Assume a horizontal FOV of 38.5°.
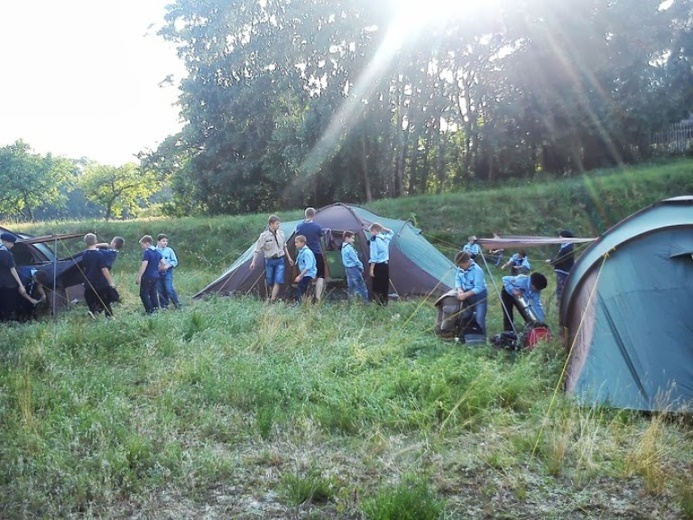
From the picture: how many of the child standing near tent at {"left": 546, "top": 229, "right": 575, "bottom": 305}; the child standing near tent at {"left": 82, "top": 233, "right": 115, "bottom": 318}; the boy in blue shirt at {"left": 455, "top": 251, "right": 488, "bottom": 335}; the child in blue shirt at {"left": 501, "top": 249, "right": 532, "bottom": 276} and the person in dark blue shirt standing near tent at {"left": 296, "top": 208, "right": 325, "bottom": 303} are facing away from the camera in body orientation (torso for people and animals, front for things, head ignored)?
2

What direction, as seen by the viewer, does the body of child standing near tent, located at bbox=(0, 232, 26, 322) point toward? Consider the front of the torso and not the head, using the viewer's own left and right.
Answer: facing to the right of the viewer

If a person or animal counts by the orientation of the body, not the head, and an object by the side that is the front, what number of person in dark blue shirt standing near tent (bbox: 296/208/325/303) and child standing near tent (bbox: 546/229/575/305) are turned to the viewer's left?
1
